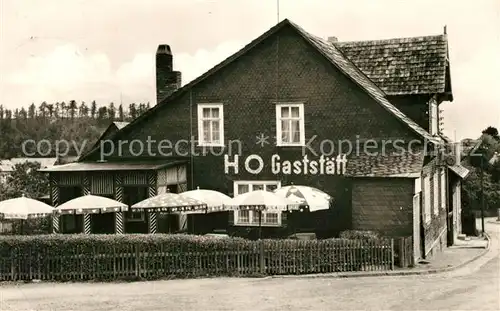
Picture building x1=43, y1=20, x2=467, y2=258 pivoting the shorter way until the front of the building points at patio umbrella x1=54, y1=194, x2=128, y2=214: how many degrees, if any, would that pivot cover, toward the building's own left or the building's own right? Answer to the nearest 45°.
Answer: approximately 45° to the building's own right

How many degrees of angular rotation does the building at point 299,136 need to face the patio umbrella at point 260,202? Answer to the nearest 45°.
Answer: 0° — it already faces it

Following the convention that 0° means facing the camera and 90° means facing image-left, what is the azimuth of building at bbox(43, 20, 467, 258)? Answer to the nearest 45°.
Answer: approximately 0°

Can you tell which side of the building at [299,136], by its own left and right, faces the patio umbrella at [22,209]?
right

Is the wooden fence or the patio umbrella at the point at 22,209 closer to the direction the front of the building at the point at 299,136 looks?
the wooden fence
